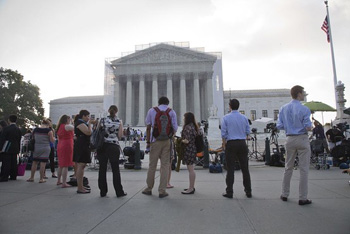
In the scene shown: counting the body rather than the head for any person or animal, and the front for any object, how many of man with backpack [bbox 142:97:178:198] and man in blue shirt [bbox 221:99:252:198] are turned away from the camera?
2

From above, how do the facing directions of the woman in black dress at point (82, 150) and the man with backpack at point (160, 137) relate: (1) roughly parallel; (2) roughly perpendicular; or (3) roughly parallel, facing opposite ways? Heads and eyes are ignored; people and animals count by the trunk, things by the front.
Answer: roughly perpendicular

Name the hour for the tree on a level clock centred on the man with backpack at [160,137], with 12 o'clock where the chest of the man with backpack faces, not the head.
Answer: The tree is roughly at 11 o'clock from the man with backpack.

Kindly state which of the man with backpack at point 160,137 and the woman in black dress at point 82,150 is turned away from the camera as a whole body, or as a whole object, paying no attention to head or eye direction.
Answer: the man with backpack

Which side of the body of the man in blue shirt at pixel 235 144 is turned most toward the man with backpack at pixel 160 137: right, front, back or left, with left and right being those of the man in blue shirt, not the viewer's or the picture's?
left

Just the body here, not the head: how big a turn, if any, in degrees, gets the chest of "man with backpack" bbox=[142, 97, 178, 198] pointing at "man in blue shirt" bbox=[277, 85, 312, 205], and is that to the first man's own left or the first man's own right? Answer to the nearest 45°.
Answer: approximately 90° to the first man's own right

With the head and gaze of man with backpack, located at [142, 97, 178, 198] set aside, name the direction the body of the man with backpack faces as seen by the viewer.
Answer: away from the camera

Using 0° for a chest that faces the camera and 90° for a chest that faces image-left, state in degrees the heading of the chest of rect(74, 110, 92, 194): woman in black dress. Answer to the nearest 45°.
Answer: approximately 270°

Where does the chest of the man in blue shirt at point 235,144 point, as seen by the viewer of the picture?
away from the camera

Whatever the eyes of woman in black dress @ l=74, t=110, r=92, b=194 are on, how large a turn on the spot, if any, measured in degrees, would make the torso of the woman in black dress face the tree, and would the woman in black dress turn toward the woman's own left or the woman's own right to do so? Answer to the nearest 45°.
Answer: approximately 90° to the woman's own left
